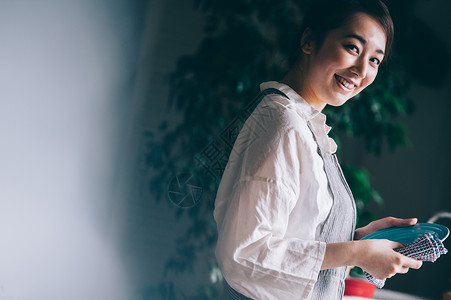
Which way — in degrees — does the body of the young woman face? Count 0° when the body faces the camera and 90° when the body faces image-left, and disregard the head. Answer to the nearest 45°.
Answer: approximately 270°
